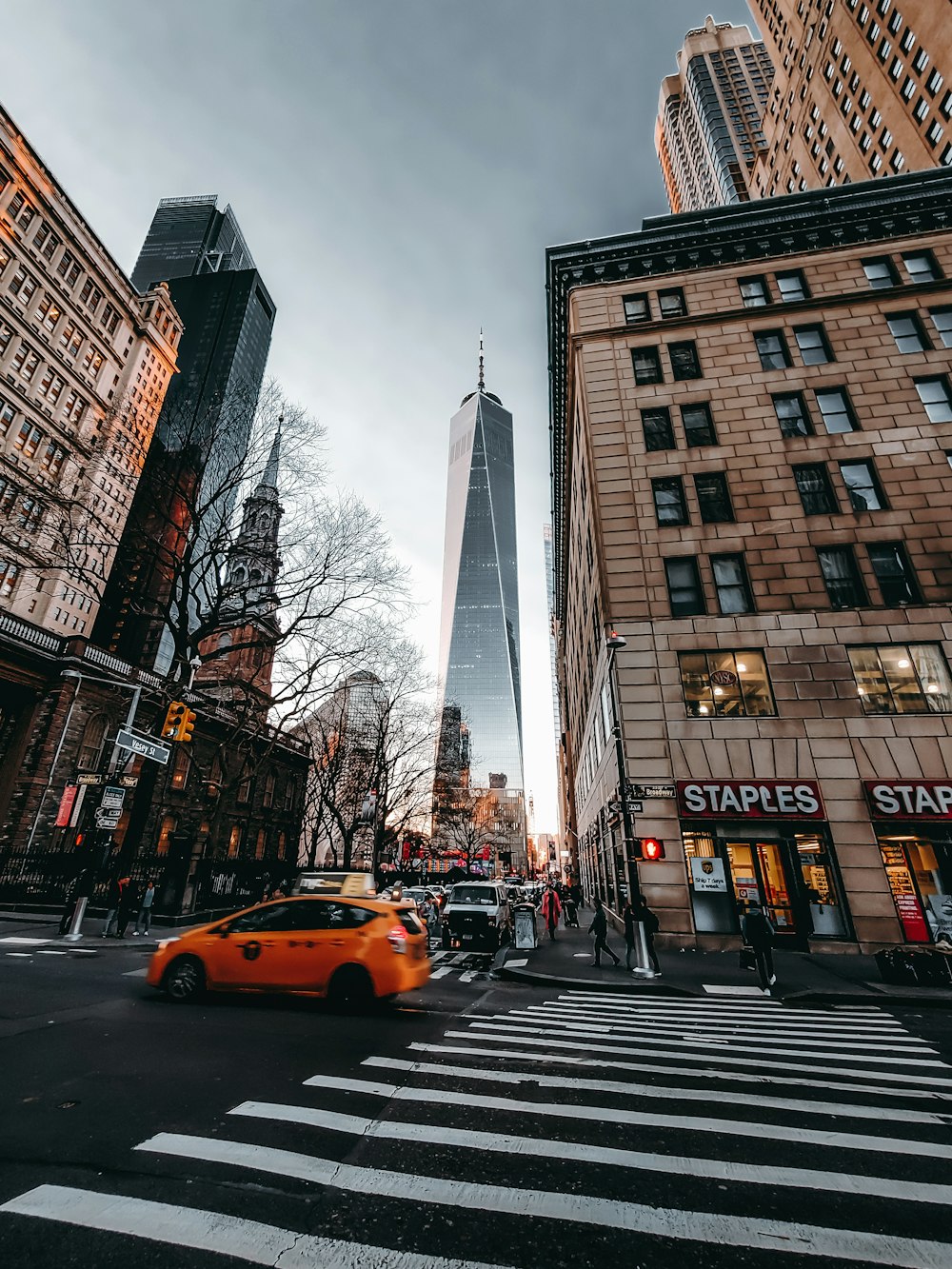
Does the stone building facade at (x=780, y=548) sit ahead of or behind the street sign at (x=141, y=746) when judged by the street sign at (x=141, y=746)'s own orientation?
ahead

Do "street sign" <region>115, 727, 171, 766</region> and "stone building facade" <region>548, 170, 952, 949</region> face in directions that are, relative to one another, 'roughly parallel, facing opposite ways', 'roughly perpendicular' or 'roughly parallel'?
roughly perpendicular

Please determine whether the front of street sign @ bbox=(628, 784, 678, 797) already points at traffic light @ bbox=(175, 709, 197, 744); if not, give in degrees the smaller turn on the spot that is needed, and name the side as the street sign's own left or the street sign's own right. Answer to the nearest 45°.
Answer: approximately 45° to the street sign's own right

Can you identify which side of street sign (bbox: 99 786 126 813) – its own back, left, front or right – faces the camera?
front

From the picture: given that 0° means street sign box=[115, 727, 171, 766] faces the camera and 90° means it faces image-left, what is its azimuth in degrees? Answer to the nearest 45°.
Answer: approximately 315°

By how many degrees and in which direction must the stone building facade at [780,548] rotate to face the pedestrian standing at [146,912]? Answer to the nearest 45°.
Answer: approximately 45° to its right

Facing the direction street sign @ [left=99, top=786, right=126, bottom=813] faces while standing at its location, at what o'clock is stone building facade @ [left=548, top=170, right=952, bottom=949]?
The stone building facade is roughly at 10 o'clock from the street sign.

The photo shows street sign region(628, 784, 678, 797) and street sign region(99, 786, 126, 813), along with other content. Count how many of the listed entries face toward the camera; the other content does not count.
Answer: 2
